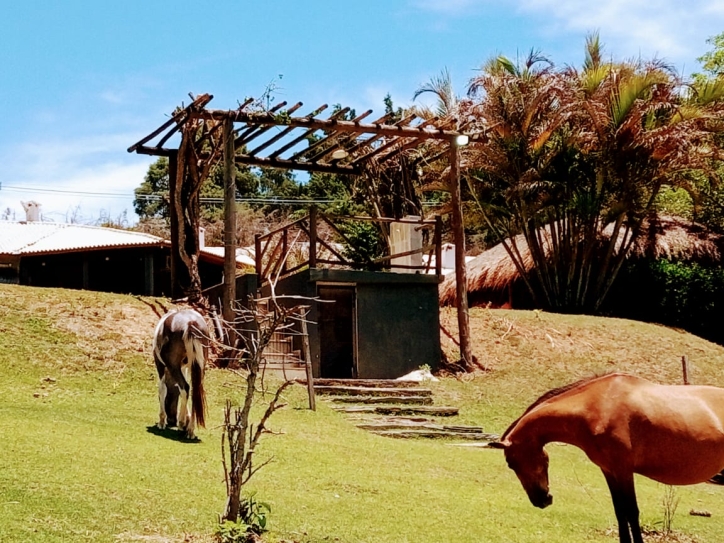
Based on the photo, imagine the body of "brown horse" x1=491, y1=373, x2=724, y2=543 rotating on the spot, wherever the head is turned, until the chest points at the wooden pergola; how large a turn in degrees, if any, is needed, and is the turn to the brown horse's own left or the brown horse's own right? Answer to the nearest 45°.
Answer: approximately 45° to the brown horse's own right

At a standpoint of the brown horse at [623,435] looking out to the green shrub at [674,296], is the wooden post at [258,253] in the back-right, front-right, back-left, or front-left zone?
front-left

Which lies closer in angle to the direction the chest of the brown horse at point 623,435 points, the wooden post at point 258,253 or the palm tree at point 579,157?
the wooden post

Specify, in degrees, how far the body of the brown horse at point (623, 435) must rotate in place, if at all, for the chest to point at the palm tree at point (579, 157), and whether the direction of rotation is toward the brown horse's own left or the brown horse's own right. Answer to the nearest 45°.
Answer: approximately 90° to the brown horse's own right

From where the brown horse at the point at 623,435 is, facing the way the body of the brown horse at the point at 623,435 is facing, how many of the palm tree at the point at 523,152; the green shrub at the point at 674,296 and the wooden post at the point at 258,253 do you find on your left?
0

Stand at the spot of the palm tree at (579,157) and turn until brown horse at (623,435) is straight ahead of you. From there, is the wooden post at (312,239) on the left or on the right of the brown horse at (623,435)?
right

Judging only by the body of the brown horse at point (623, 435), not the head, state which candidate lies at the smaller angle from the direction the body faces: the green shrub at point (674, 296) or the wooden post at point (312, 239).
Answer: the wooden post

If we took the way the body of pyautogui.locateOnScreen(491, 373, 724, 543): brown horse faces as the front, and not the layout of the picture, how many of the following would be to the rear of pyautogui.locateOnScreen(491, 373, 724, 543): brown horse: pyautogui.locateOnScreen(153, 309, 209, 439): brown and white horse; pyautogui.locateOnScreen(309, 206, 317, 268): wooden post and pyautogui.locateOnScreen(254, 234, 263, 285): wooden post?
0

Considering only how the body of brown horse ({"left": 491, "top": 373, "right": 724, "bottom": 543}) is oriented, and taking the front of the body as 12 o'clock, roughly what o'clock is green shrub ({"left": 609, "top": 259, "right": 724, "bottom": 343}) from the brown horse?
The green shrub is roughly at 3 o'clock from the brown horse.

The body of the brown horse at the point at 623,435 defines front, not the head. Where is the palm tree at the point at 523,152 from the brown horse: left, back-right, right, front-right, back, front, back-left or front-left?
right

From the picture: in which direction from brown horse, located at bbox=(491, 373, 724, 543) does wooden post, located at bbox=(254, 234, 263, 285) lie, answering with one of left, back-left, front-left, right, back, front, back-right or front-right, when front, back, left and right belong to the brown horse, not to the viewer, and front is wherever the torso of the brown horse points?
front-right

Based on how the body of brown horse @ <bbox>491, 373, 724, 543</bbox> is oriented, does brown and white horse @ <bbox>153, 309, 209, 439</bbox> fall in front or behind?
in front

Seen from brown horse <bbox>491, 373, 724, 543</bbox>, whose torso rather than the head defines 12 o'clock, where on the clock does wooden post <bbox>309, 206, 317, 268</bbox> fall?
The wooden post is roughly at 2 o'clock from the brown horse.

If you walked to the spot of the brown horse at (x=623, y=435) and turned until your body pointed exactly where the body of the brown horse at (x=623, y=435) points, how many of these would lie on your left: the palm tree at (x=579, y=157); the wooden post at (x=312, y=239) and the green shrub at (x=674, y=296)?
0

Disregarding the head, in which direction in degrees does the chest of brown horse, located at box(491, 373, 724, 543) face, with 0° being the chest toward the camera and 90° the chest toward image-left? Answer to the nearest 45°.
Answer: approximately 90°
